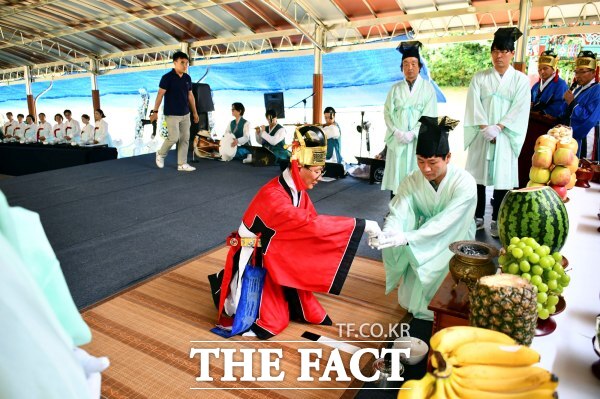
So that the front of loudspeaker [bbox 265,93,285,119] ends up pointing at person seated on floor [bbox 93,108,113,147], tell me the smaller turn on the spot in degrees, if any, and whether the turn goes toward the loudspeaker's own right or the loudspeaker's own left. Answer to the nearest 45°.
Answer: approximately 90° to the loudspeaker's own right

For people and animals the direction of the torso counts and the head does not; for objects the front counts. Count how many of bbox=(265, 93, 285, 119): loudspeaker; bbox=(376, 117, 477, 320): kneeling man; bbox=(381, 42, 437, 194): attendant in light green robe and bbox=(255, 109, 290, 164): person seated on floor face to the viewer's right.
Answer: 0

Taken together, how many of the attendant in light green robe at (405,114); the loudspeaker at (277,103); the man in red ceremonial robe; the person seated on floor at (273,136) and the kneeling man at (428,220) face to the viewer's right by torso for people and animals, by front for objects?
1

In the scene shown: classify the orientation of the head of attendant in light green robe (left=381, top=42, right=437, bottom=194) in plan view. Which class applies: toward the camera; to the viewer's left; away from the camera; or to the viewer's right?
toward the camera

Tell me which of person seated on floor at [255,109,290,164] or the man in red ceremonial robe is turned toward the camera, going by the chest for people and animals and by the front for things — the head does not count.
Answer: the person seated on floor

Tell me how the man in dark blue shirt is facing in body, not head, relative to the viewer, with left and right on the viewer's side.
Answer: facing the viewer and to the right of the viewer

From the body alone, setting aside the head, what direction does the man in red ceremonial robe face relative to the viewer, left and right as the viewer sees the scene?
facing to the right of the viewer

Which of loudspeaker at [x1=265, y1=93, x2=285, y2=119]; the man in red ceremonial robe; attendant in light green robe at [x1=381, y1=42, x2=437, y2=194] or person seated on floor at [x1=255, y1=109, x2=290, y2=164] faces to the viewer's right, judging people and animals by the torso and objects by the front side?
the man in red ceremonial robe

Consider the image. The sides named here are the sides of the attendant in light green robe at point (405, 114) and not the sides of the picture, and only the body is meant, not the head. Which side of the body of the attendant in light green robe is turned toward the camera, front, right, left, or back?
front

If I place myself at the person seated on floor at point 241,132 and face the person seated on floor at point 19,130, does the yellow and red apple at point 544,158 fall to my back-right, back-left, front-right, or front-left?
back-left

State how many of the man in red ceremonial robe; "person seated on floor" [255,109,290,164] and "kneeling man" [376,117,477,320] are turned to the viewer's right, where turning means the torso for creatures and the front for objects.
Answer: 1

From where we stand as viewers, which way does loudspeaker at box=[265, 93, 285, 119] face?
facing the viewer

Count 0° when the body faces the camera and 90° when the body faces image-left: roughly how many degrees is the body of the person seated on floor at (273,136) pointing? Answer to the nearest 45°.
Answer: approximately 0°

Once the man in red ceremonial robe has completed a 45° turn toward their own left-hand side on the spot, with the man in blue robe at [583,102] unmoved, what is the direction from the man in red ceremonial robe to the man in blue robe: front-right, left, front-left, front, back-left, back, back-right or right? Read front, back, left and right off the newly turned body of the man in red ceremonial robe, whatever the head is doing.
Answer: front

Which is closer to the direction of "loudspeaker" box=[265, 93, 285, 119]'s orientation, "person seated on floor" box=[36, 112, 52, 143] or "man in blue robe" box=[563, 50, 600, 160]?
the man in blue robe

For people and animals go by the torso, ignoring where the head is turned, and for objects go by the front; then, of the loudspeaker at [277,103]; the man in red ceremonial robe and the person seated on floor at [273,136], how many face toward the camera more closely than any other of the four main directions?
2

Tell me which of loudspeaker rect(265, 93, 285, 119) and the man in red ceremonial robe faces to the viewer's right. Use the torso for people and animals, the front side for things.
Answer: the man in red ceremonial robe

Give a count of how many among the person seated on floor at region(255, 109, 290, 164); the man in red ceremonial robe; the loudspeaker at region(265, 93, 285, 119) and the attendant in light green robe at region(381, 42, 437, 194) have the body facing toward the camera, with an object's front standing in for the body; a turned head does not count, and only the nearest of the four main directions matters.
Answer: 3
